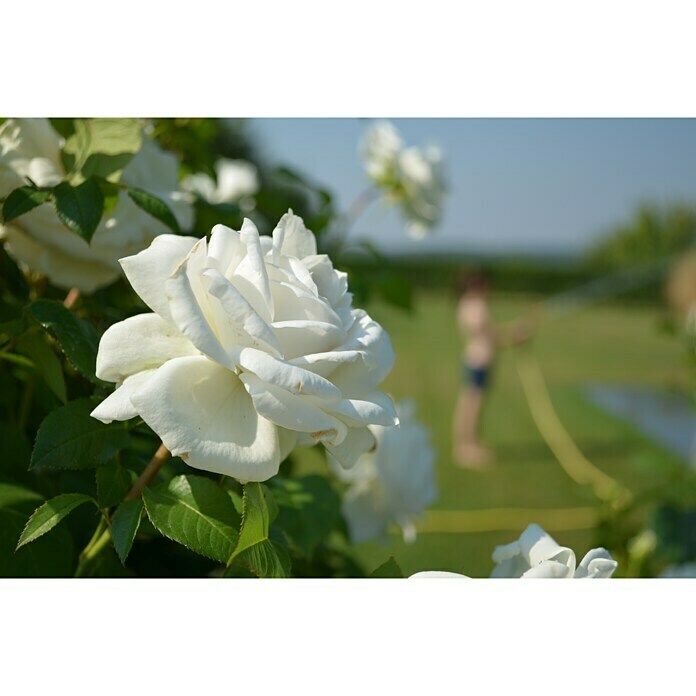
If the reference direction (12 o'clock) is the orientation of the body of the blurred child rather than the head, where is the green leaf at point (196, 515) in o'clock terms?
The green leaf is roughly at 3 o'clock from the blurred child.

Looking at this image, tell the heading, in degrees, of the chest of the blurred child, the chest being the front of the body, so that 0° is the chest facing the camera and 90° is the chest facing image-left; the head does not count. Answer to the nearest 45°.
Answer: approximately 270°

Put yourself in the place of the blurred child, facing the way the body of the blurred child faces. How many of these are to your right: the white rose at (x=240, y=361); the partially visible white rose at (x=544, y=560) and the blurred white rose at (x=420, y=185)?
3

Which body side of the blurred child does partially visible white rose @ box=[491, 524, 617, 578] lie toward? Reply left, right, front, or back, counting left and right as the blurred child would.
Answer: right

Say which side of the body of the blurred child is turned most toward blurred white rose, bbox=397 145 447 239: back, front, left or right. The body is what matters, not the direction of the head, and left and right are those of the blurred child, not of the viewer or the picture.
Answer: right

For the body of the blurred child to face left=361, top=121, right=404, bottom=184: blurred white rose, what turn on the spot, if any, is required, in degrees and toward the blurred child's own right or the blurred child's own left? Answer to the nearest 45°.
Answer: approximately 90° to the blurred child's own right

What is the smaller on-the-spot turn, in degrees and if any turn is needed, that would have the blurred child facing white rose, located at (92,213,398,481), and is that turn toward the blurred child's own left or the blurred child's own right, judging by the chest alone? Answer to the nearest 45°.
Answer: approximately 90° to the blurred child's own right

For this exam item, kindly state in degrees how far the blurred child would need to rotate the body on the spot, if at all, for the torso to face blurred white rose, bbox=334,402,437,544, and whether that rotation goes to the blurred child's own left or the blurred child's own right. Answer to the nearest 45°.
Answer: approximately 90° to the blurred child's own right

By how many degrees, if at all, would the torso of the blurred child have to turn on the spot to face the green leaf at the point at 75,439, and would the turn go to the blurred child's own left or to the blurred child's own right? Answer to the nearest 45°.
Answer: approximately 90° to the blurred child's own right
